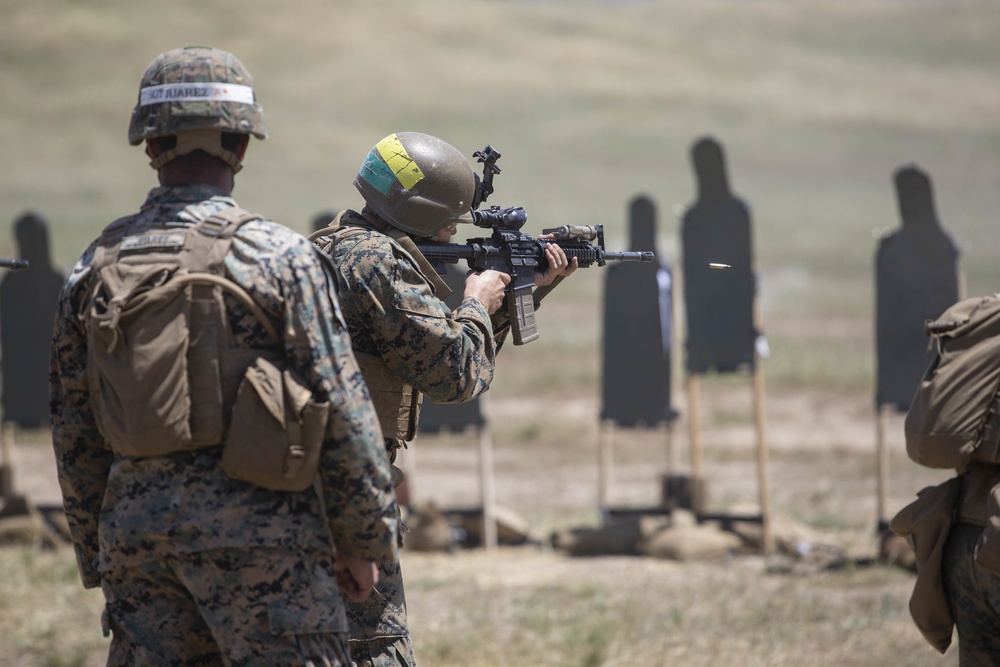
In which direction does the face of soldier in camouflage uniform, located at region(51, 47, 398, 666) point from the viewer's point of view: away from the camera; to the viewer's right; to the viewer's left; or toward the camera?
away from the camera

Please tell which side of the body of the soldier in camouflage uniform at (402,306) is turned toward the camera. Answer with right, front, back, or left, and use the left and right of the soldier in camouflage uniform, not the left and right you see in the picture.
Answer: right

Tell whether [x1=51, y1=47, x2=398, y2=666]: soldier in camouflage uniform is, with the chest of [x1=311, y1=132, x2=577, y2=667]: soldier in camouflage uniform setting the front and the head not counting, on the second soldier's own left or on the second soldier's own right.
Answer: on the second soldier's own right

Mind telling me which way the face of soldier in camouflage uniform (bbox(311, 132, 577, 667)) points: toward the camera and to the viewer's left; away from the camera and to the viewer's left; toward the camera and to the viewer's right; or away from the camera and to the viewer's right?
away from the camera and to the viewer's right
